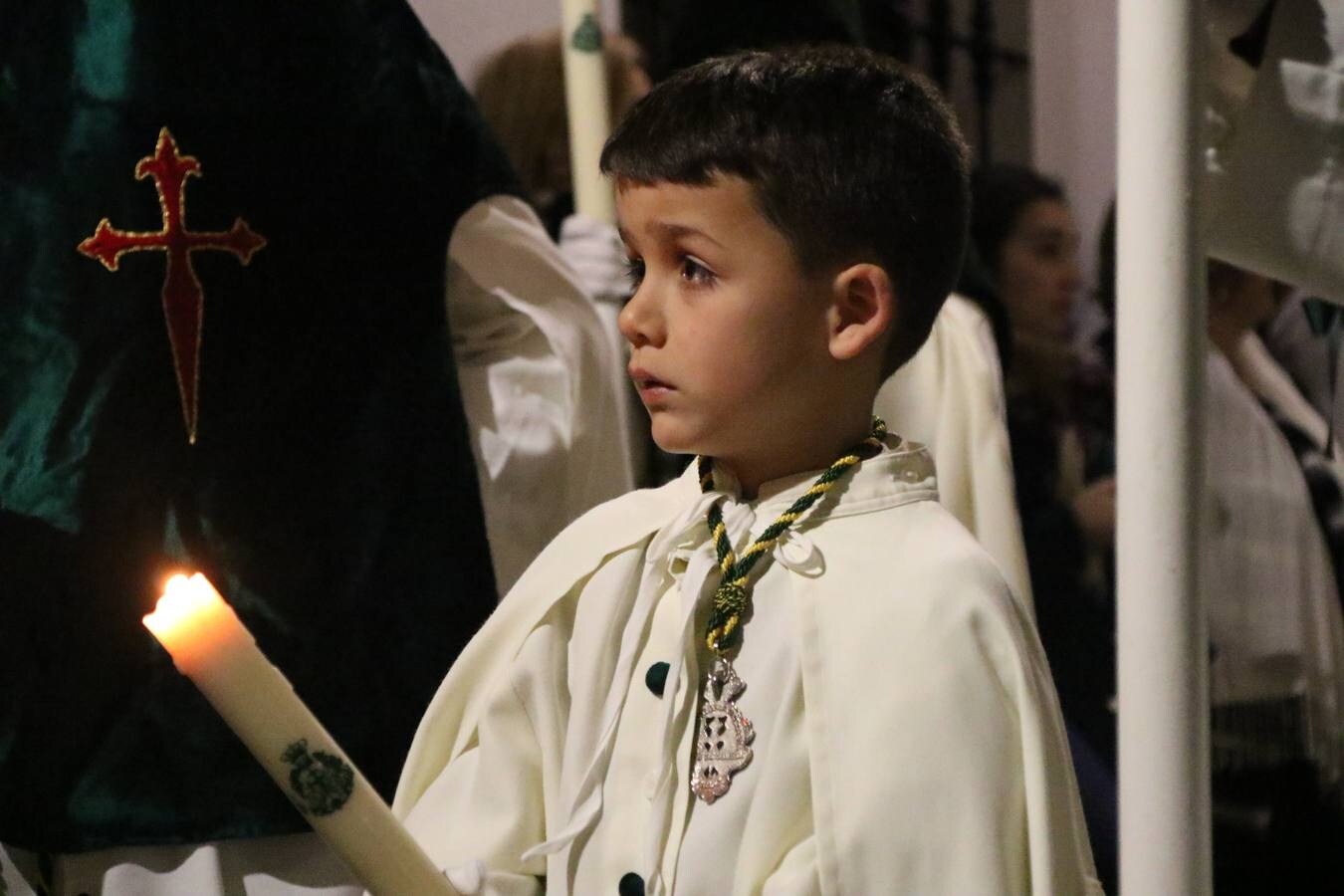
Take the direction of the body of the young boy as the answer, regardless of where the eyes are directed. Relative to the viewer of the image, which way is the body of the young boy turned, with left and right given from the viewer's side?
facing the viewer and to the left of the viewer
